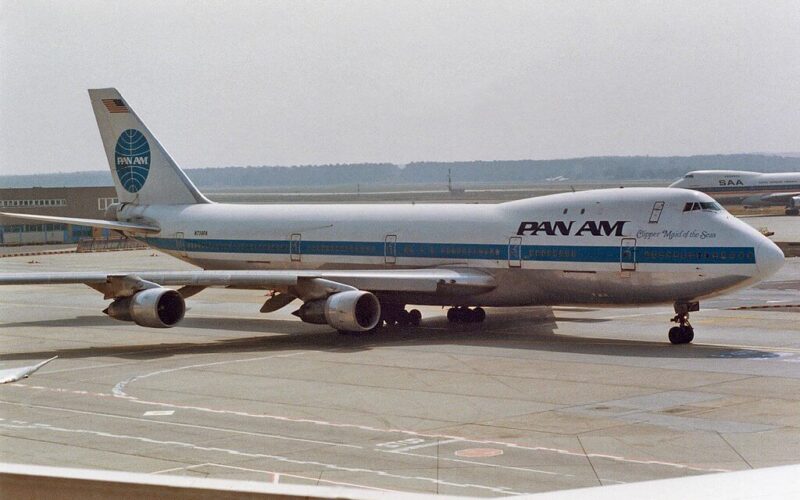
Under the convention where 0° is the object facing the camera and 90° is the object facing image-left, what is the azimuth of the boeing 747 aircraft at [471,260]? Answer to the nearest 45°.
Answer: approximately 315°
